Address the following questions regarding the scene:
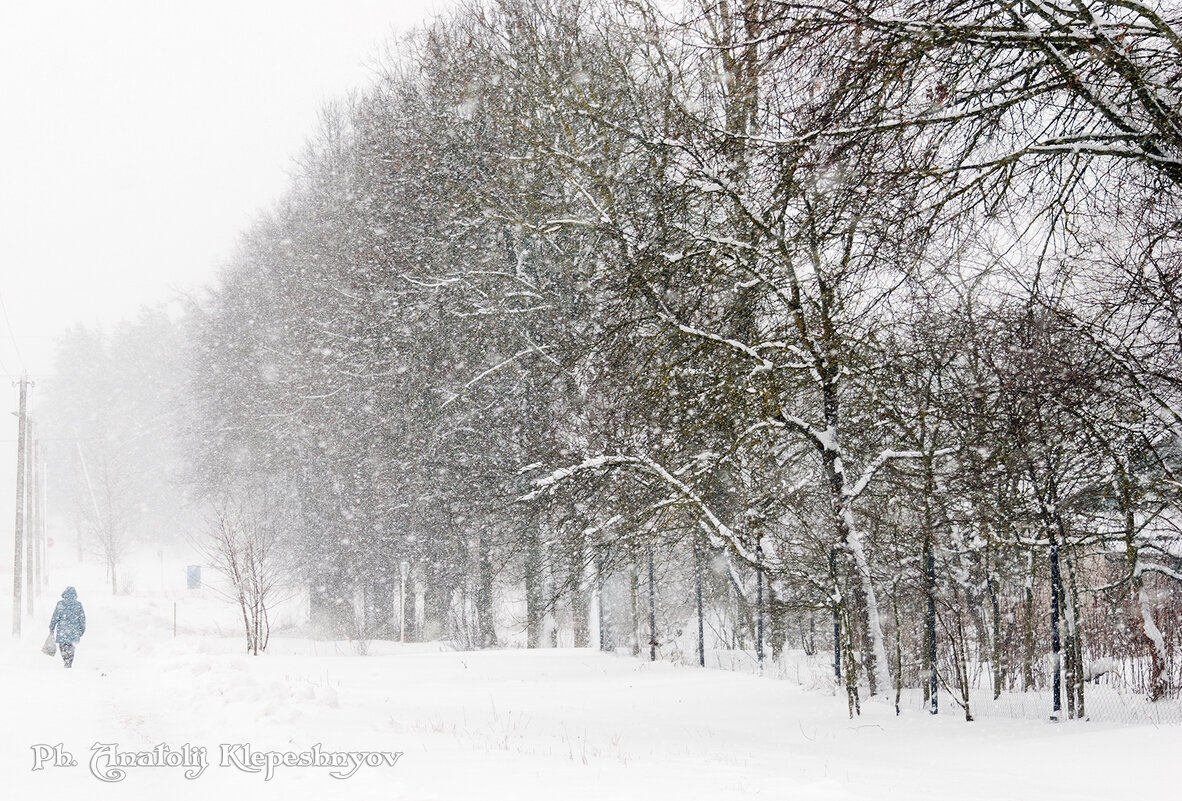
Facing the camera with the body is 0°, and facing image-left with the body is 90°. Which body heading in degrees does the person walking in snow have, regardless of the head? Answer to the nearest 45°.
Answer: approximately 180°

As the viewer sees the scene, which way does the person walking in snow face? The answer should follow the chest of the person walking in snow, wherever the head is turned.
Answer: away from the camera
